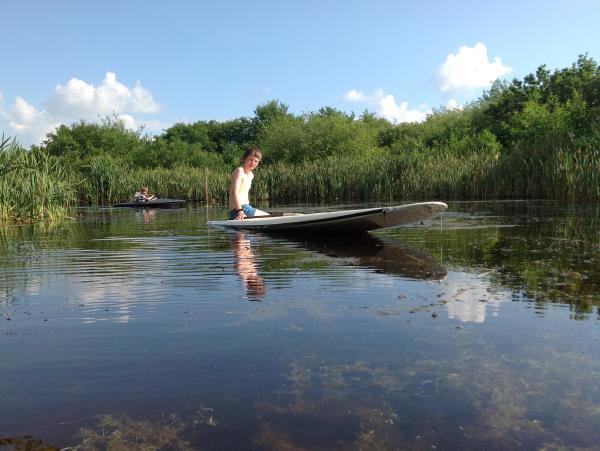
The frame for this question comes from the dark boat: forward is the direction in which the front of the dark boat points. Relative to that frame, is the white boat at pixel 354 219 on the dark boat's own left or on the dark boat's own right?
on the dark boat's own right

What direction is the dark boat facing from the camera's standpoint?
to the viewer's right
